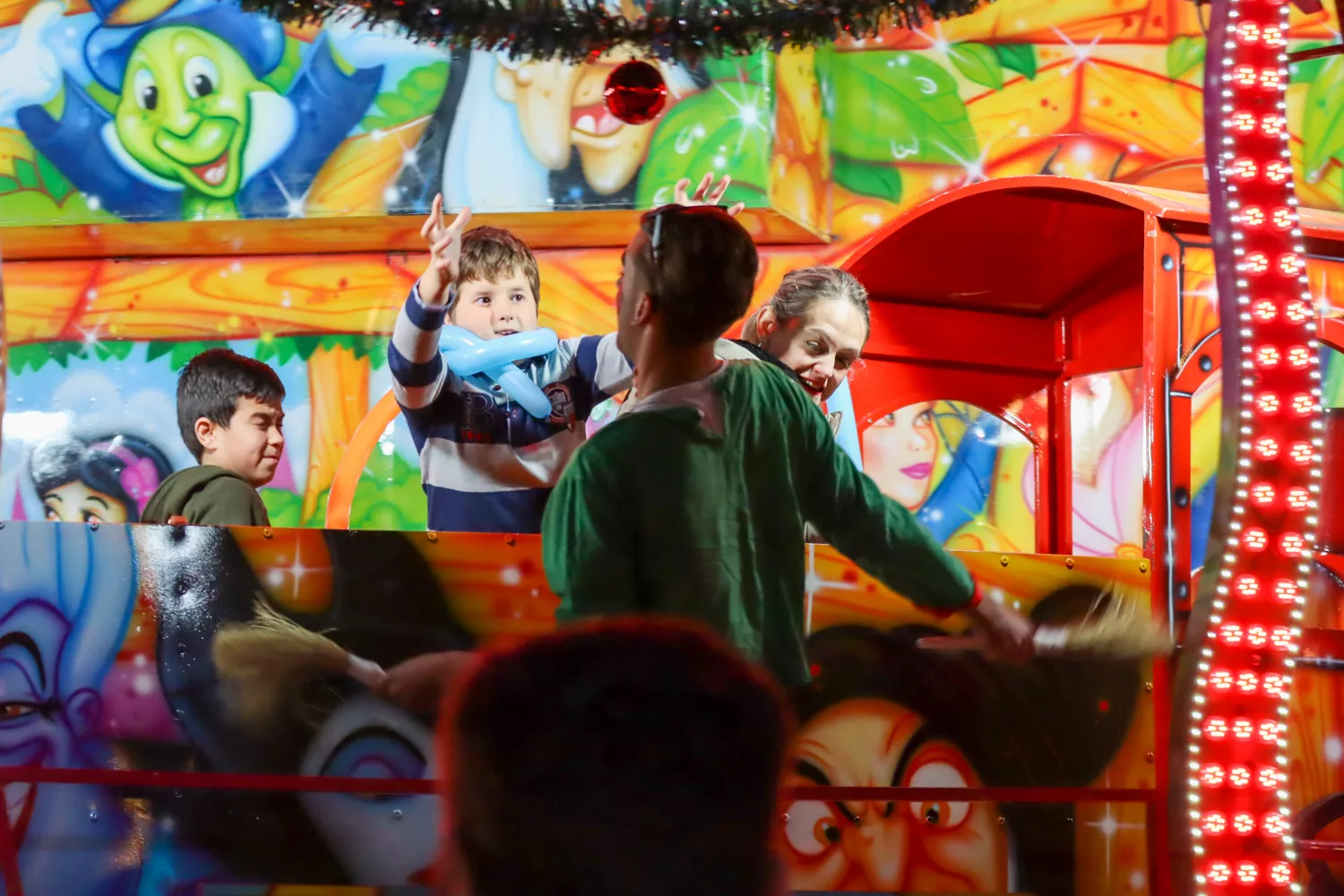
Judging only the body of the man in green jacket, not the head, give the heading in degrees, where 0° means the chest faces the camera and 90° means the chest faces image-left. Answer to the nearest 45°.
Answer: approximately 135°

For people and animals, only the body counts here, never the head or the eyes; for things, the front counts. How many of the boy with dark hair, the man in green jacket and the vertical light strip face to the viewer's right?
1

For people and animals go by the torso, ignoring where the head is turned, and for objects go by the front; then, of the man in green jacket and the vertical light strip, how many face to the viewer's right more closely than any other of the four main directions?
0

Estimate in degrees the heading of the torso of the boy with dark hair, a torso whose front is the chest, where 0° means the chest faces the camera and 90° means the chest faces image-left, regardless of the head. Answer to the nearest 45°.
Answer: approximately 270°

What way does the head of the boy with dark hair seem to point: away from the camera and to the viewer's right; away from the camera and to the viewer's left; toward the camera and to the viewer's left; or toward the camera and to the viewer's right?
toward the camera and to the viewer's right

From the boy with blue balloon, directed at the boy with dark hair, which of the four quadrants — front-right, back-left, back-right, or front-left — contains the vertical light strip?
back-left

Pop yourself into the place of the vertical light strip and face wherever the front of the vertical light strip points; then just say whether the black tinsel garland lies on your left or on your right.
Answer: on your right

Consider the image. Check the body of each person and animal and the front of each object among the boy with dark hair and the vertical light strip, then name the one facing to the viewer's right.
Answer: the boy with dark hair

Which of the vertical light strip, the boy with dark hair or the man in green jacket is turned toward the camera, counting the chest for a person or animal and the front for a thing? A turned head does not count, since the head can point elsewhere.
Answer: the vertical light strip

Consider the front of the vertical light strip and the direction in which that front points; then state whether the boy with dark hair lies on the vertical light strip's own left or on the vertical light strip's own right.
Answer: on the vertical light strip's own right

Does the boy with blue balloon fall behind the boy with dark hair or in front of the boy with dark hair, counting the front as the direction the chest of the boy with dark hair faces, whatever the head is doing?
in front
